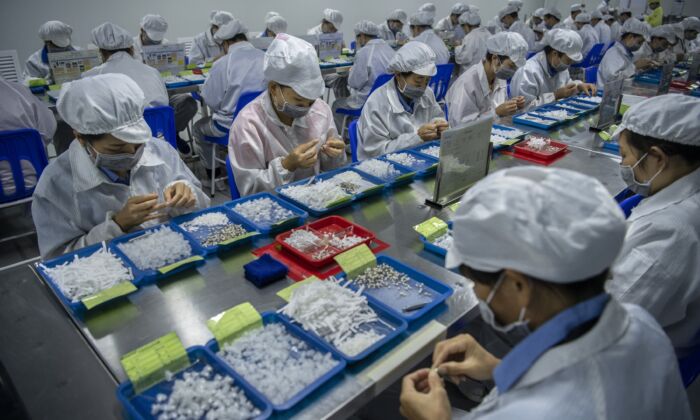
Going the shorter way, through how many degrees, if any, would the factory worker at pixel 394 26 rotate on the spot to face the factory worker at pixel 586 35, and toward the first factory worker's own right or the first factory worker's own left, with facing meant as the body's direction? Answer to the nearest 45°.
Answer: approximately 45° to the first factory worker's own left

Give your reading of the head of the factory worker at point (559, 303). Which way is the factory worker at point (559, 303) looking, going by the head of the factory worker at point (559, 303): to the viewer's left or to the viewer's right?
to the viewer's left

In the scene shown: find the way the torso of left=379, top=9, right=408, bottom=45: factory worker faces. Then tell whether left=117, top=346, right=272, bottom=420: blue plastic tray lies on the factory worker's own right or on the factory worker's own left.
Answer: on the factory worker's own right

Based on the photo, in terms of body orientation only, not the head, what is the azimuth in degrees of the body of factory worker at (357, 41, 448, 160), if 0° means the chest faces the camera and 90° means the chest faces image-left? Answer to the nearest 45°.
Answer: approximately 315°

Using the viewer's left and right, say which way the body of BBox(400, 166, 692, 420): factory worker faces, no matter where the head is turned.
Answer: facing to the left of the viewer

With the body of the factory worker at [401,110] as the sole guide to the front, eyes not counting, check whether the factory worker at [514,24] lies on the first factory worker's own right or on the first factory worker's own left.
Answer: on the first factory worker's own left

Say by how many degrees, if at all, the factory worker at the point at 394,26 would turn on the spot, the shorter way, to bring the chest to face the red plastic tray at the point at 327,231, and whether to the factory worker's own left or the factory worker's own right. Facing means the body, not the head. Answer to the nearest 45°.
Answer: approximately 45° to the factory worker's own right

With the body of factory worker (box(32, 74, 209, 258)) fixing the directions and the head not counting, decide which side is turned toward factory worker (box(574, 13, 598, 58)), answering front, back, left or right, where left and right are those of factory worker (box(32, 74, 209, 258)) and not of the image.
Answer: left

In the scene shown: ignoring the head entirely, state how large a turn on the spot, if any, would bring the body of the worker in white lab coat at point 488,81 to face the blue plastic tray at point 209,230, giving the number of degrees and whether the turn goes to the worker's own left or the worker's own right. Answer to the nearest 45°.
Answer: approximately 45° to the worker's own right
